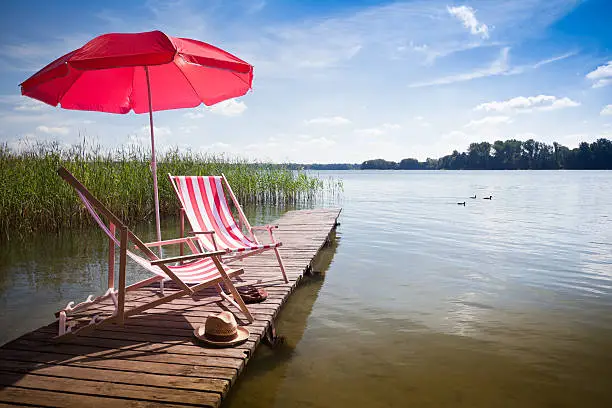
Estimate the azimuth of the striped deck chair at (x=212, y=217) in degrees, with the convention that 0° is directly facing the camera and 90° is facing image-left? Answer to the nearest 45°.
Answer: approximately 315°

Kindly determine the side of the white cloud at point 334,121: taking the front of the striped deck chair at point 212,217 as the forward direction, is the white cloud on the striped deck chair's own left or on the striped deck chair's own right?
on the striped deck chair's own left

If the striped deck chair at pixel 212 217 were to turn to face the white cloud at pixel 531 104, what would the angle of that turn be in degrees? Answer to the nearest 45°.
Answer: approximately 90° to its left

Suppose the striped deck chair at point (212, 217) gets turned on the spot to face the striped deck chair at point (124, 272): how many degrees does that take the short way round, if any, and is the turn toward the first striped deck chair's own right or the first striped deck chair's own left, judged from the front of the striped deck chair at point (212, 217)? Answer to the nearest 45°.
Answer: approximately 45° to the first striped deck chair's own right

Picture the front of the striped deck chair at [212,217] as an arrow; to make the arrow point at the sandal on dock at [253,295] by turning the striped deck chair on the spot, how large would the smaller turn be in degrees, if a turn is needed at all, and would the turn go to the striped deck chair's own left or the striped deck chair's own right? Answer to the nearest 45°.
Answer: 0° — it already faces it

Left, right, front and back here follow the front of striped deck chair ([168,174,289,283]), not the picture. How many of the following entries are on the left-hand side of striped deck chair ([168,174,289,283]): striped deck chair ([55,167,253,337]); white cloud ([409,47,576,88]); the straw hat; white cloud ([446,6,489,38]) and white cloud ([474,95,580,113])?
3

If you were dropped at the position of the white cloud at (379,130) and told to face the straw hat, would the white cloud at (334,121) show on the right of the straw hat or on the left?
right
